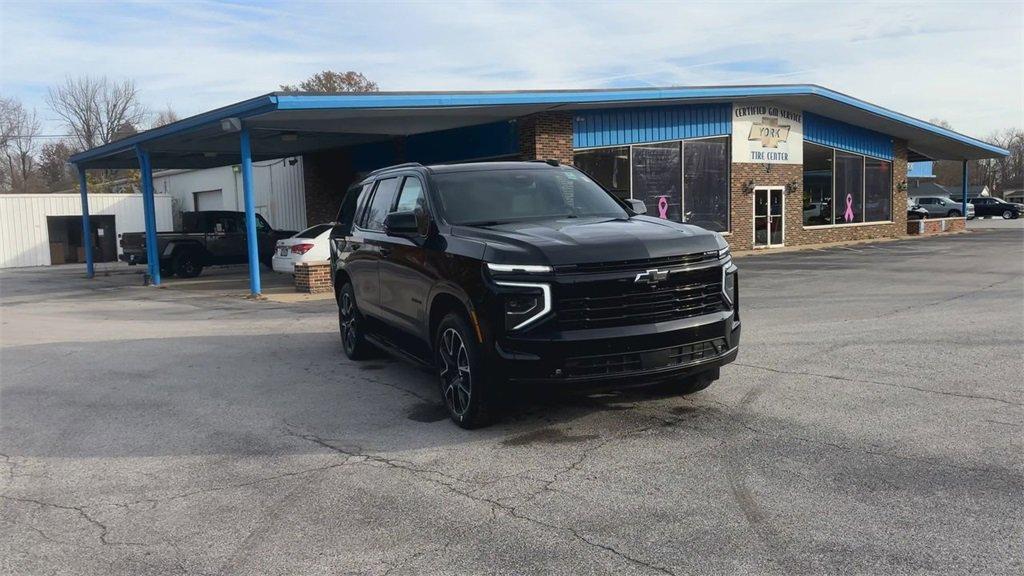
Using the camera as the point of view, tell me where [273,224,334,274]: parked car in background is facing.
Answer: facing away from the viewer and to the right of the viewer

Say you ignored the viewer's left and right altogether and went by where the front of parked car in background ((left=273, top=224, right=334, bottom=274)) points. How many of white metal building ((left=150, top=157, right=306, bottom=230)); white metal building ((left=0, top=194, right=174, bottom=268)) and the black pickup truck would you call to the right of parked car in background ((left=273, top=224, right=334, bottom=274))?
0

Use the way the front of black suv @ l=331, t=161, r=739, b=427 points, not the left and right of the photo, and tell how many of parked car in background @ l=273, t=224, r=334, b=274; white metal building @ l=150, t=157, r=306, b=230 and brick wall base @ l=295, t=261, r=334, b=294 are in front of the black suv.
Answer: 0

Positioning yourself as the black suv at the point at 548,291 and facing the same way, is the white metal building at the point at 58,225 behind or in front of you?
behind

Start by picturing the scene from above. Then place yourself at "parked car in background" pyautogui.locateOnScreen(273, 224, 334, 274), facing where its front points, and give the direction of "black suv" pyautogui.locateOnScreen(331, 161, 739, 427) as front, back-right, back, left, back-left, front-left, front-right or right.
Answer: back-right

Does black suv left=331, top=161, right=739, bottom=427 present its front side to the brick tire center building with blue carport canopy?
no

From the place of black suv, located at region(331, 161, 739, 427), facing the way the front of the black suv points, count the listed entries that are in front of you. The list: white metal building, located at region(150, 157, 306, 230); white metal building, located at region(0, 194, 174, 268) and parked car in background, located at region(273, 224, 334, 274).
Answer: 0

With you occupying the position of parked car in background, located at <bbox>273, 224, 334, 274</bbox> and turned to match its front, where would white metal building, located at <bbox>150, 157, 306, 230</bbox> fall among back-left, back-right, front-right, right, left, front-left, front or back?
front-left

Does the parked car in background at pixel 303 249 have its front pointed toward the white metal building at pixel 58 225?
no

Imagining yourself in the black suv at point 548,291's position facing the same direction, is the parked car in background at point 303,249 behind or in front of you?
behind

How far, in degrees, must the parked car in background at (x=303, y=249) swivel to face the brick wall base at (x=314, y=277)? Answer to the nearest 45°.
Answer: approximately 135° to its right

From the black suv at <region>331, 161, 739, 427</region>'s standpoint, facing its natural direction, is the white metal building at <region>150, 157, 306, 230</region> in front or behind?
behind

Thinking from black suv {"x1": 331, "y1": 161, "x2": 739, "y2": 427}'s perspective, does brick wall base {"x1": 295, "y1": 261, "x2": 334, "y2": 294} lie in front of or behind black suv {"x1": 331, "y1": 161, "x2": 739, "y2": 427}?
behind

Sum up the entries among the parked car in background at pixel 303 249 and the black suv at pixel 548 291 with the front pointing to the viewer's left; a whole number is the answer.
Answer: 0

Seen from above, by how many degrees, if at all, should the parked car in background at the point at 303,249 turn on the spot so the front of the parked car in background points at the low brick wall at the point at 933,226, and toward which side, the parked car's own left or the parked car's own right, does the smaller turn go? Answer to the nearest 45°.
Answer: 0° — it already faces it

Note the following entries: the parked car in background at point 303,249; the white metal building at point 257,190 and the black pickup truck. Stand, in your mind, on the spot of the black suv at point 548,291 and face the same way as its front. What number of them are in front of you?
0
